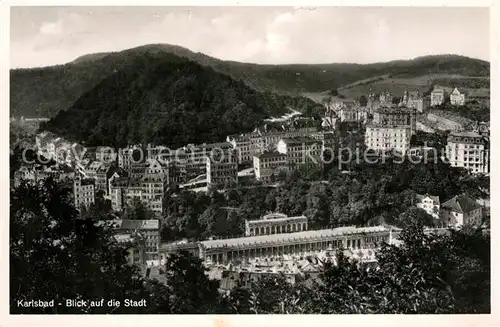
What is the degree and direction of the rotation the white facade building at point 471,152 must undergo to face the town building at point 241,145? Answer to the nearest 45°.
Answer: approximately 90° to its right

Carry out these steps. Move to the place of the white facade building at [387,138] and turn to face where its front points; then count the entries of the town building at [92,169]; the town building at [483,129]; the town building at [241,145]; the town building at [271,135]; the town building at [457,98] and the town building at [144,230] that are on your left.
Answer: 2

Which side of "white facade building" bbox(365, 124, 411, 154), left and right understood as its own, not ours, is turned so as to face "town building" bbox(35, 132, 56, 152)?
right

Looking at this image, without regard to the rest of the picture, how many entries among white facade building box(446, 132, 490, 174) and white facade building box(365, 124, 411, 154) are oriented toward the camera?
2

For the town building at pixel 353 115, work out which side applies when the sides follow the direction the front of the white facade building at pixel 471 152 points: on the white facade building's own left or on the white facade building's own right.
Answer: on the white facade building's own right

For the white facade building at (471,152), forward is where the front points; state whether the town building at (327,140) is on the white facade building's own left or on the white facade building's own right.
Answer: on the white facade building's own right

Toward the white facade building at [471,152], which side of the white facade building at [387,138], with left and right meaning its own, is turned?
left

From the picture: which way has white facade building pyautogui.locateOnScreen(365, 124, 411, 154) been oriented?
toward the camera

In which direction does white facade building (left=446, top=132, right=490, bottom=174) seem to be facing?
toward the camera
